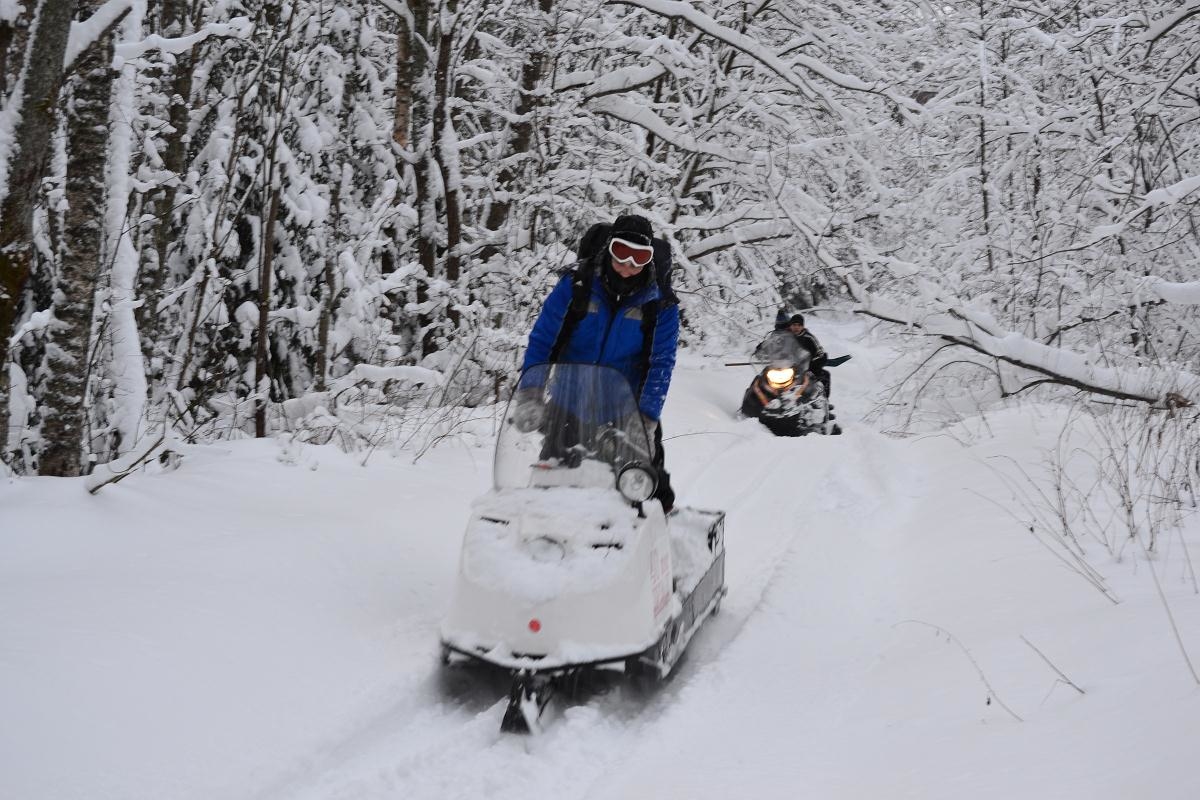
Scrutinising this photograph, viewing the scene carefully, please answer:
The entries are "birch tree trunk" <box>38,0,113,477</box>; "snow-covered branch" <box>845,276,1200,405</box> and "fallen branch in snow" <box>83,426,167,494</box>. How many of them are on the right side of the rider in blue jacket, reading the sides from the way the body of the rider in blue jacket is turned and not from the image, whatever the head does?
2

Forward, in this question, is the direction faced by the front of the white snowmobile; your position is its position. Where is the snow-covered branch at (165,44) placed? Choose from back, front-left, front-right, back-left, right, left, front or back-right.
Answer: right

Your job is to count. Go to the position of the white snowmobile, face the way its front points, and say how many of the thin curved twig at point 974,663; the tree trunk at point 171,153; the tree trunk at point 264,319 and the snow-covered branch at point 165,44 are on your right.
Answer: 3

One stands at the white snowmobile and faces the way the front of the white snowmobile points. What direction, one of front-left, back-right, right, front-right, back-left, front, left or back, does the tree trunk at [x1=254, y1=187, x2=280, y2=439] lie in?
right

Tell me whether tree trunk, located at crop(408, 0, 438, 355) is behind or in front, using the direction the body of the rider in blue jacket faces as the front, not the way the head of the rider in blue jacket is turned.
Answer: behind

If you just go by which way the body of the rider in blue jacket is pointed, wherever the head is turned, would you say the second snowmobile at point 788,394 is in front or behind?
behind

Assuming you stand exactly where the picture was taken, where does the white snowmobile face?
facing the viewer and to the left of the viewer

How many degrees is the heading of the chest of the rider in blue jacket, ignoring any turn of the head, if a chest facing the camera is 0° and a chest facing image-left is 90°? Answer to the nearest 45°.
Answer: approximately 0°

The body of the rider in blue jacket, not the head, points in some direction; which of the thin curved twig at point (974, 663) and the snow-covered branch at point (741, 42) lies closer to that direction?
the thin curved twig

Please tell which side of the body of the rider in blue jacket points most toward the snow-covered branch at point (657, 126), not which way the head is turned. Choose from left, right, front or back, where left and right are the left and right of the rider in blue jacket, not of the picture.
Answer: back

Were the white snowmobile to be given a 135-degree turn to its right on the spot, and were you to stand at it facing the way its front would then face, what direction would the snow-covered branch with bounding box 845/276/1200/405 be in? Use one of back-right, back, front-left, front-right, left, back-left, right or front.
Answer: front-right

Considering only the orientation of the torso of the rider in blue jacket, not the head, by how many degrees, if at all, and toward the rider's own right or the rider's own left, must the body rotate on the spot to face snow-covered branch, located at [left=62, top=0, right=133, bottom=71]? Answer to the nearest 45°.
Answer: approximately 90° to the rider's own right

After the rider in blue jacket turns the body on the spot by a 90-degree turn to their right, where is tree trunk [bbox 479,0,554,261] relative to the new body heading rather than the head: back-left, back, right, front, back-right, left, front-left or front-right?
right

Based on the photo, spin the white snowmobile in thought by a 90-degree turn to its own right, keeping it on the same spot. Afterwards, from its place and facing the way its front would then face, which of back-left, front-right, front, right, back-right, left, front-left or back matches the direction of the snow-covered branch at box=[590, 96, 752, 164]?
front-right
